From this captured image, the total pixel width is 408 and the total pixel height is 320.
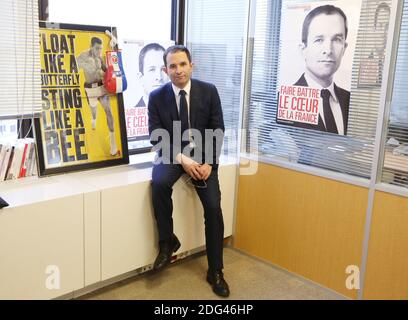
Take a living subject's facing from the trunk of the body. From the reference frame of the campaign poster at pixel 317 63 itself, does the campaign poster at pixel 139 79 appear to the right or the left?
on its right

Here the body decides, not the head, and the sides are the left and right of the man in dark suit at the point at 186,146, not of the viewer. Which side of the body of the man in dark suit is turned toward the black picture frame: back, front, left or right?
right

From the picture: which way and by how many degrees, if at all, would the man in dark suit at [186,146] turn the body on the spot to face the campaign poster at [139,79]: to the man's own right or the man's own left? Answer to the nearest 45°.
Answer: approximately 135° to the man's own right

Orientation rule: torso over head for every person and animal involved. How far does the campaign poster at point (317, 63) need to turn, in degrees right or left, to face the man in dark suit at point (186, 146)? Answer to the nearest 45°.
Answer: approximately 45° to its right

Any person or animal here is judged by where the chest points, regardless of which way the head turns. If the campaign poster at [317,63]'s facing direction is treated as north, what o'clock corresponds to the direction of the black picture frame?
The black picture frame is roughly at 1 o'clock from the campaign poster.

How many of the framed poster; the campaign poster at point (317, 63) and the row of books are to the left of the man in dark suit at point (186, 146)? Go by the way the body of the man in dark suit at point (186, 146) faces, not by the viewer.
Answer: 1

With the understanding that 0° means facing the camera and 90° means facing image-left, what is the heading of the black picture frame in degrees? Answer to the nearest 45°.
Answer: approximately 315°
